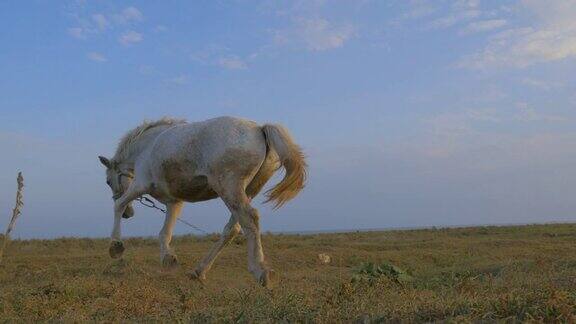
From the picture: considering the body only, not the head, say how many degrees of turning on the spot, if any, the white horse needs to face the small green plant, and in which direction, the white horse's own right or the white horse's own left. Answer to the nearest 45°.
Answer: approximately 135° to the white horse's own right

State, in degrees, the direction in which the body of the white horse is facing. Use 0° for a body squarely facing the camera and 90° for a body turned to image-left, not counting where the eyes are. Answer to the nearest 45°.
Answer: approximately 135°

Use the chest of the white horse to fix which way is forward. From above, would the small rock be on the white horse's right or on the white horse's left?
on the white horse's right
